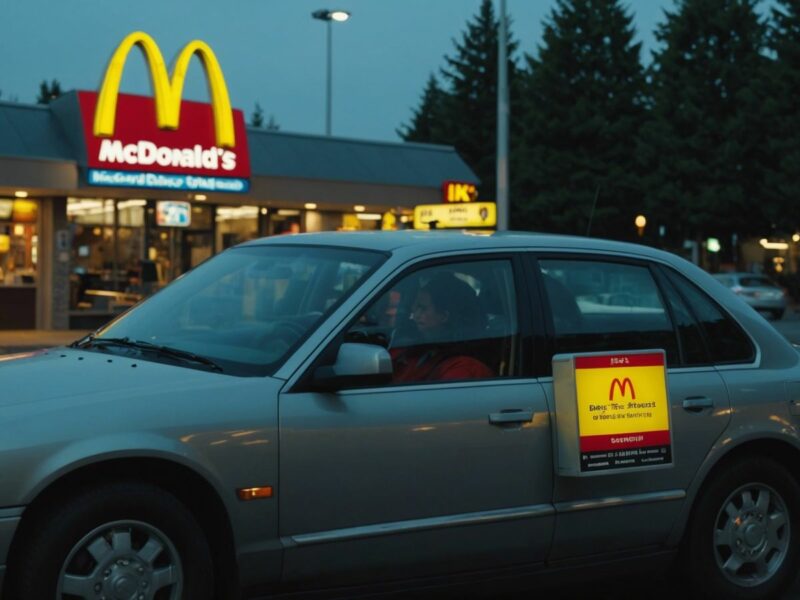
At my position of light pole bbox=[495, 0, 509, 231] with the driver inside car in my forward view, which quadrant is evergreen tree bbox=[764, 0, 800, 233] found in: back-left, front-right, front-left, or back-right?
back-left

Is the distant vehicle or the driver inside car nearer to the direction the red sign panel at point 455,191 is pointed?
the driver inside car

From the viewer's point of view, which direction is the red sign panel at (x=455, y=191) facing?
toward the camera

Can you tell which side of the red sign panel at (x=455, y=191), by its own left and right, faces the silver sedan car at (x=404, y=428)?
front

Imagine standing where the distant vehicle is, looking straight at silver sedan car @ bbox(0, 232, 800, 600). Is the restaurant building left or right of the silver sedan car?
right

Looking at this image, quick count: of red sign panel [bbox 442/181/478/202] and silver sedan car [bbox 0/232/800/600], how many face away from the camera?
0

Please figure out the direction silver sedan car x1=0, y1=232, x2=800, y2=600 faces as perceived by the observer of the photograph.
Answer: facing the viewer and to the left of the viewer

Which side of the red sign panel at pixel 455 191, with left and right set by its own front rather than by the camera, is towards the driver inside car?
front

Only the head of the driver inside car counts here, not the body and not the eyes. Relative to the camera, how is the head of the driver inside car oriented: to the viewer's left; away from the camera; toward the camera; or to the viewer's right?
to the viewer's left

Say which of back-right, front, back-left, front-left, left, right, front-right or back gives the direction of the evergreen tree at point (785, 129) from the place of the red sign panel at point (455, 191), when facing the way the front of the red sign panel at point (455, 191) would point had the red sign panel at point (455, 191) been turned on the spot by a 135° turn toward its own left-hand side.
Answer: front
